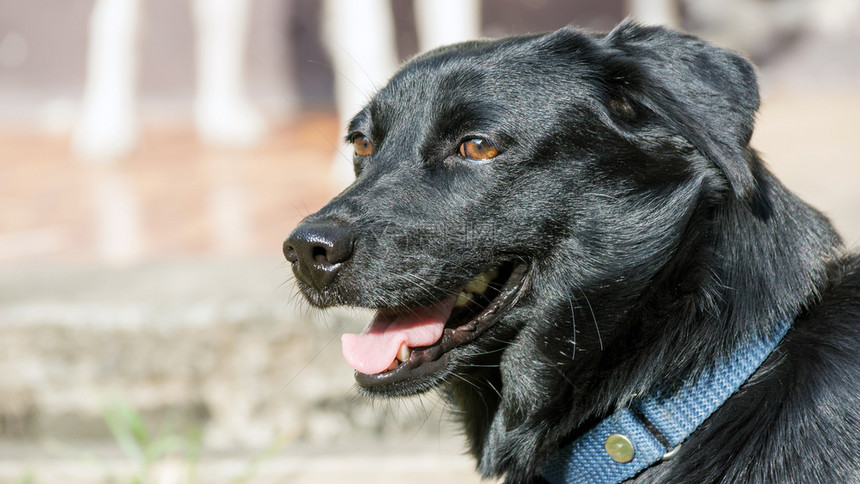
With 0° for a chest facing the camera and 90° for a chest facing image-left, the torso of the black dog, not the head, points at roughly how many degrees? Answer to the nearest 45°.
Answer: approximately 45°
